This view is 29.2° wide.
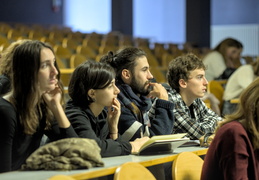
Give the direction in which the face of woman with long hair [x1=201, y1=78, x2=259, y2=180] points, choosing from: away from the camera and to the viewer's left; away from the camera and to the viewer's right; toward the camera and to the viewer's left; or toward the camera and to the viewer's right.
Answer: away from the camera and to the viewer's right

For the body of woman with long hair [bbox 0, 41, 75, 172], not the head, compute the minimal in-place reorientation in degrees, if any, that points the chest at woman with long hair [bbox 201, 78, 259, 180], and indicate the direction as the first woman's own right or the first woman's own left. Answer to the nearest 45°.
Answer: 0° — they already face them

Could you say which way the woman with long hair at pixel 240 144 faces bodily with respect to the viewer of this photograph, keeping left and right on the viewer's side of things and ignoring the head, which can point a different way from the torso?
facing to the right of the viewer

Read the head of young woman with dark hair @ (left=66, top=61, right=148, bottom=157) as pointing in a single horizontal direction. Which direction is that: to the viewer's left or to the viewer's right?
to the viewer's right

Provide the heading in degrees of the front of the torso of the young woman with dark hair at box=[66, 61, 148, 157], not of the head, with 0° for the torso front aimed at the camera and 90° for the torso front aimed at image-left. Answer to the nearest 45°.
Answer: approximately 270°

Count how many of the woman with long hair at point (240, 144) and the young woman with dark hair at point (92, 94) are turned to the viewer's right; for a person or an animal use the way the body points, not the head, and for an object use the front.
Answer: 2

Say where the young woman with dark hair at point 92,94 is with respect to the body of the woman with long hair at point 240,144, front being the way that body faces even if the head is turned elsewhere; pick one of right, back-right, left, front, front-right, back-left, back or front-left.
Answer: back-left
